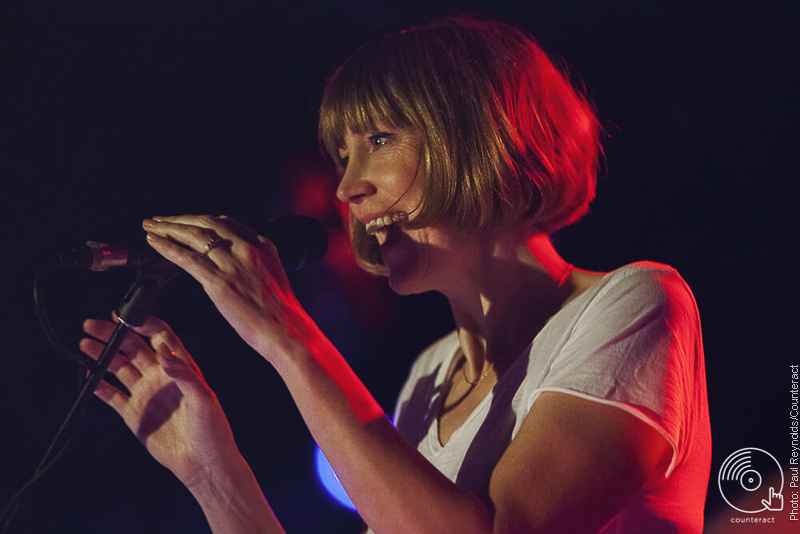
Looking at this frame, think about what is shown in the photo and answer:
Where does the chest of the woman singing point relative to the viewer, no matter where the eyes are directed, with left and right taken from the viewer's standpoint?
facing the viewer and to the left of the viewer

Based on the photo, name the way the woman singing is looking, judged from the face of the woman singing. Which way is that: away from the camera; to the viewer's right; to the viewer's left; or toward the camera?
to the viewer's left
